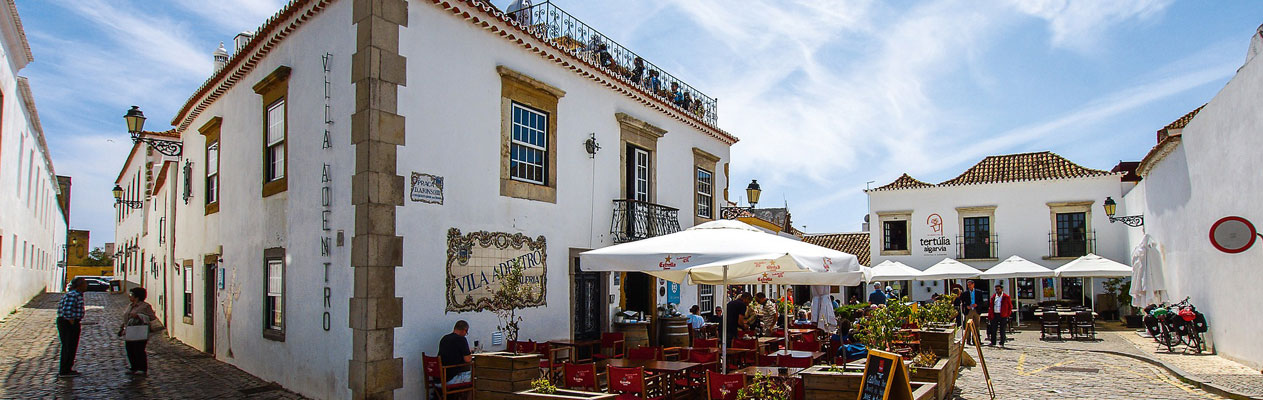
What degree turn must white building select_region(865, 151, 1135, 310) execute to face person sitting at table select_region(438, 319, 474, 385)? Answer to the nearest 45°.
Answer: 0° — it already faces them

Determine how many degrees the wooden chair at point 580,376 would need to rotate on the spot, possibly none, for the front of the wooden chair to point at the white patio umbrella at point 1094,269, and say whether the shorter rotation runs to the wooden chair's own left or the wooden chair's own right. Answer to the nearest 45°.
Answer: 0° — it already faces it

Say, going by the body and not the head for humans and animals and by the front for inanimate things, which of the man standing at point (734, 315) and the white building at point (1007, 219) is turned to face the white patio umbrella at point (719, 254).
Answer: the white building

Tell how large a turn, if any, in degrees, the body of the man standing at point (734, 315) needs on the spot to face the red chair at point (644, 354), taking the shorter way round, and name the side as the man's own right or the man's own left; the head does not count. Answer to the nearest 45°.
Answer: approximately 90° to the man's own right

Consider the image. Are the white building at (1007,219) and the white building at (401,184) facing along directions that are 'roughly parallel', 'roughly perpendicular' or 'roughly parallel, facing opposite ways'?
roughly perpendicular

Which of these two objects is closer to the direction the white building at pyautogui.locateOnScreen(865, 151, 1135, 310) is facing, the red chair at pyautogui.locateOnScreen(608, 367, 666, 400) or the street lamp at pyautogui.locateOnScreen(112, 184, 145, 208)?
the red chair

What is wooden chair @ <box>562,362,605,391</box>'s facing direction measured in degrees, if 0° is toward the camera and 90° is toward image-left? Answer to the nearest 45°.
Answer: approximately 225°

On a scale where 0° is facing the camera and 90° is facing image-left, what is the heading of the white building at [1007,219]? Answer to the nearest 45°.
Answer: approximately 0°
